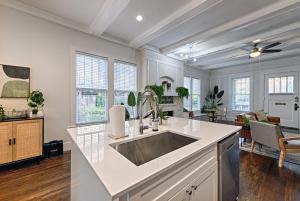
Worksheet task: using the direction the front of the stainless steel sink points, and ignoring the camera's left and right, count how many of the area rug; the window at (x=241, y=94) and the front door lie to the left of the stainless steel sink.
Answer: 3

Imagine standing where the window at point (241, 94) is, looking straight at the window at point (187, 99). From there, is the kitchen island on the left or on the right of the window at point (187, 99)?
left

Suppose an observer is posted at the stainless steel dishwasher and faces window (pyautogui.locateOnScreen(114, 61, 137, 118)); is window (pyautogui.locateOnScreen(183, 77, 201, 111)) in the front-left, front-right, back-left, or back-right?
front-right

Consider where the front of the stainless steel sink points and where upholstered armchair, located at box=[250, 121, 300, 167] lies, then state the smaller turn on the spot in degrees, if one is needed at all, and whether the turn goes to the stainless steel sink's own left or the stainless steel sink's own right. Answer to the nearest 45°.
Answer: approximately 90° to the stainless steel sink's own left

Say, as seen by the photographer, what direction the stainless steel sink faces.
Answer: facing the viewer and to the right of the viewer

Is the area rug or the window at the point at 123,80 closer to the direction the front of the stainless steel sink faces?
the area rug

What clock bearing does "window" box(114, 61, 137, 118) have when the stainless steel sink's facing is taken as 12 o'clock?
The window is roughly at 7 o'clock from the stainless steel sink.

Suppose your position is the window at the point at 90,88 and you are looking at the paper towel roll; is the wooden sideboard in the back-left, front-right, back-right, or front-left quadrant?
front-right
